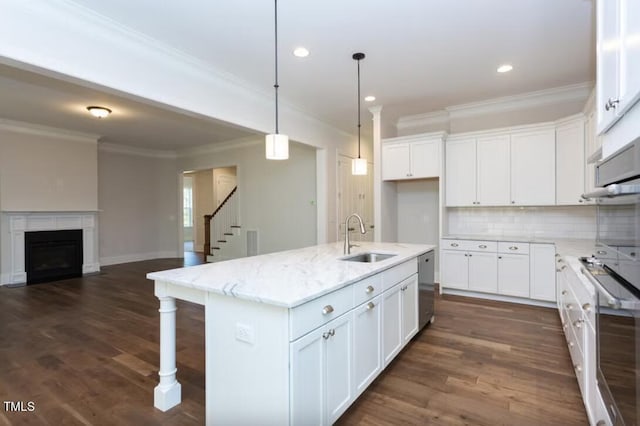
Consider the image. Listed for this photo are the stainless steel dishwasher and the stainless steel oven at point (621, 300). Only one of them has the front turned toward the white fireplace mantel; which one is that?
the stainless steel oven

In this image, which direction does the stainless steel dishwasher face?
to the viewer's right

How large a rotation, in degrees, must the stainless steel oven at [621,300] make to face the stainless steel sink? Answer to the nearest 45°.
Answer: approximately 45° to its right

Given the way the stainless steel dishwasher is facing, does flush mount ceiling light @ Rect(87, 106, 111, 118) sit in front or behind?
behind

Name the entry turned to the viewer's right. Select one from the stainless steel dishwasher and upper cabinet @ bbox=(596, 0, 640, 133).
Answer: the stainless steel dishwasher

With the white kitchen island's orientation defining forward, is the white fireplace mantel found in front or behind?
behind

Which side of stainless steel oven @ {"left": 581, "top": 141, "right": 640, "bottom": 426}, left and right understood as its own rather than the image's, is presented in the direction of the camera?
left

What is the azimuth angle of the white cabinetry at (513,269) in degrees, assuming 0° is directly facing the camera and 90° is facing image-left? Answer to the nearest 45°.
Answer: approximately 0°

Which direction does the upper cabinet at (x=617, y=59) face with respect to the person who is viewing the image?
facing to the left of the viewer

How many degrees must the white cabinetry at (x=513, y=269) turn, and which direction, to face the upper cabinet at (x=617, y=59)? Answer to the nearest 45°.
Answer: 0° — it already faces it
